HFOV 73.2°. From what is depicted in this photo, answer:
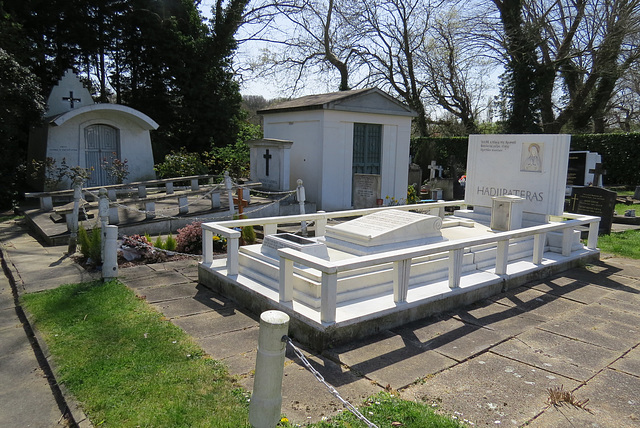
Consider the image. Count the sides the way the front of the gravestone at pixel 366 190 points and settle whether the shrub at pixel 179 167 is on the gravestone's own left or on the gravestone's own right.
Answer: on the gravestone's own right

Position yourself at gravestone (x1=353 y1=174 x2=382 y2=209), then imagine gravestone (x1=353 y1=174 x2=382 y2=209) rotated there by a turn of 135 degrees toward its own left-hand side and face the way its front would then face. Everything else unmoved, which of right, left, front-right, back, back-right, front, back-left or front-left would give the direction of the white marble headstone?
right

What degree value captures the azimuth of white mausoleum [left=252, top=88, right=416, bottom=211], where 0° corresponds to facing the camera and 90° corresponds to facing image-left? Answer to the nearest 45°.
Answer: approximately 315°

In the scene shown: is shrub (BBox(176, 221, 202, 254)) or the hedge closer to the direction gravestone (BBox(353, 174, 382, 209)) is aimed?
the shrub

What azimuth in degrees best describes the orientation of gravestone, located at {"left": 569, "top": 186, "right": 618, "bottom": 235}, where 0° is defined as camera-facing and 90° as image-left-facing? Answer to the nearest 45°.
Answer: approximately 45°

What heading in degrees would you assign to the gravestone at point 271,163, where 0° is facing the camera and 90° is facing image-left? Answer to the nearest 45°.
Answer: approximately 45°

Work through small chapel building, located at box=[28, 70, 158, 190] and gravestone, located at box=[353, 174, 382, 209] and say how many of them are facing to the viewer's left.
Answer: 0

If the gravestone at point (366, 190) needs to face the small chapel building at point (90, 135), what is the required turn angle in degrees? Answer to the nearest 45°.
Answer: approximately 90° to its right

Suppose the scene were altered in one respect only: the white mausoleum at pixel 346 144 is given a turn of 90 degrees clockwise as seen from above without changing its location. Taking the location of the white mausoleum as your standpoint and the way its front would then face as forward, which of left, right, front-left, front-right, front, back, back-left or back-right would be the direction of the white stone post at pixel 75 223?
front

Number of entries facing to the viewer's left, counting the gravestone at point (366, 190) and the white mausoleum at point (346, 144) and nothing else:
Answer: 0

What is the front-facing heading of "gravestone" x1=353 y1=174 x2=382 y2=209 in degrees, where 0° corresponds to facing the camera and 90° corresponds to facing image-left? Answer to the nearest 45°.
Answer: approximately 0°

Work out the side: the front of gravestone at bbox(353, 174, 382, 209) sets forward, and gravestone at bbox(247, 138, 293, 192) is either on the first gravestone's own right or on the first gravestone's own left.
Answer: on the first gravestone's own right

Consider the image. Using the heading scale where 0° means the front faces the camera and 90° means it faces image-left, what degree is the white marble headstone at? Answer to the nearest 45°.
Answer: approximately 45°
